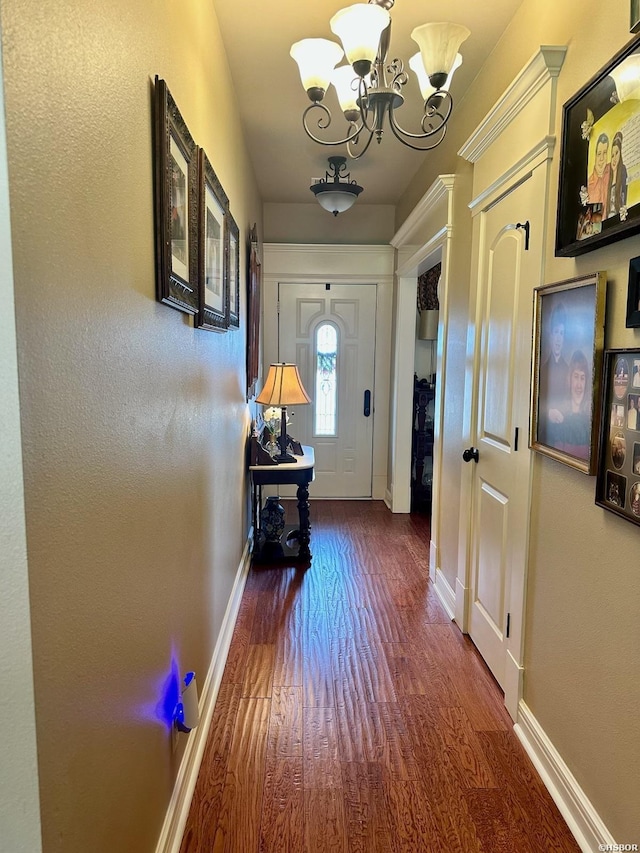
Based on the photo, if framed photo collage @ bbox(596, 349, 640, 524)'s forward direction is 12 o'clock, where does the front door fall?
The front door is roughly at 3 o'clock from the framed photo collage.

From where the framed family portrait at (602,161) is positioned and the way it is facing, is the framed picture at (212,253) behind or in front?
in front

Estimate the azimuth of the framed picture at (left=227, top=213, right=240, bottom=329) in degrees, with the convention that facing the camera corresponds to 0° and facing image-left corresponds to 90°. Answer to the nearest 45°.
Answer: approximately 270°

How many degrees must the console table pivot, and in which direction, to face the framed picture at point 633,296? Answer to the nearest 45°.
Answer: approximately 90° to its right

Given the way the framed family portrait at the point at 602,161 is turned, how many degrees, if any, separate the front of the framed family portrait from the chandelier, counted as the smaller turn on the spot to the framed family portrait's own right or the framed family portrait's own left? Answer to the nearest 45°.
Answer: approximately 45° to the framed family portrait's own right

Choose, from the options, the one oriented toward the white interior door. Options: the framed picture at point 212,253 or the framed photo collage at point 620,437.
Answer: the framed picture

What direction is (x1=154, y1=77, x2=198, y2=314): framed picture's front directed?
to the viewer's right

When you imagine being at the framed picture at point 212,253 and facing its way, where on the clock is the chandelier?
The chandelier is roughly at 1 o'clock from the framed picture.

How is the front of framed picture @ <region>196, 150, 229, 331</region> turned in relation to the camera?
facing to the right of the viewer

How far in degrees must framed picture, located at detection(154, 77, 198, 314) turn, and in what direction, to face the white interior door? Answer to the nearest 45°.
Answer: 0° — it already faces it

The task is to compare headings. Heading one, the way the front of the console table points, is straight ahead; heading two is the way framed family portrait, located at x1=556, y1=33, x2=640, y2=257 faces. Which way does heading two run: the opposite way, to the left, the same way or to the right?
the opposite way

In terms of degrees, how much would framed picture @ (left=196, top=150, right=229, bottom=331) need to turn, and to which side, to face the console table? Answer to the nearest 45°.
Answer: approximately 90° to its left
